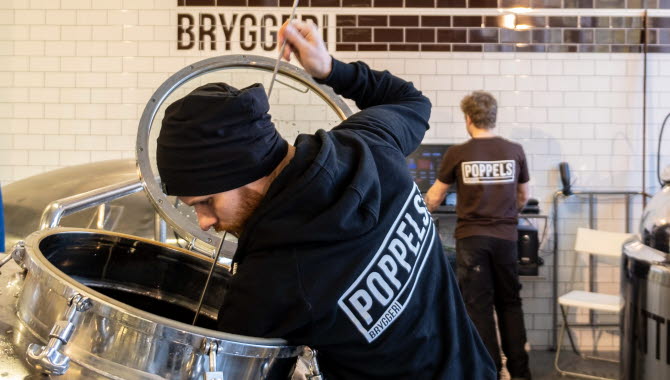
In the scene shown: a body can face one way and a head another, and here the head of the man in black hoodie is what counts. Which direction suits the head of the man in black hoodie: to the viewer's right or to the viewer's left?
to the viewer's left

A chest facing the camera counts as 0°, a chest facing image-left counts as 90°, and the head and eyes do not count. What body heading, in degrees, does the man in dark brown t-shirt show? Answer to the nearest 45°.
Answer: approximately 180°

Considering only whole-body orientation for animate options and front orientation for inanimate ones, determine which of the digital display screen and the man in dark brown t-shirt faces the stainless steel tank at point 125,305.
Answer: the digital display screen

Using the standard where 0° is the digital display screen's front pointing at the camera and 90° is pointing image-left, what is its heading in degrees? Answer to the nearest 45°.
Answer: approximately 0°

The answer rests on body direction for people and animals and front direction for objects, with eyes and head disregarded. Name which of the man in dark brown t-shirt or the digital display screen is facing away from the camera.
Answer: the man in dark brown t-shirt

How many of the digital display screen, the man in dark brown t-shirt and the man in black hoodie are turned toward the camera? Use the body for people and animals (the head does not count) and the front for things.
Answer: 1

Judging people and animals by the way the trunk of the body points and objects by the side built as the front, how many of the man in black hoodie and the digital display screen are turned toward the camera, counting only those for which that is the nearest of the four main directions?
1

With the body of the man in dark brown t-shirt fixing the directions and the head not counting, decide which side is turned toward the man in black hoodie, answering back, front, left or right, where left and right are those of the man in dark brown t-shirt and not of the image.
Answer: back

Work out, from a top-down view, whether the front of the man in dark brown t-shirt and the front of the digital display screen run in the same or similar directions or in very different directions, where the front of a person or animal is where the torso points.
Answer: very different directions

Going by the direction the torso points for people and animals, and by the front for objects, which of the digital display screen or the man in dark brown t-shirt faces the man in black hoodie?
the digital display screen

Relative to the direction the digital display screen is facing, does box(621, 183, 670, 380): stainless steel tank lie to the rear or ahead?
ahead

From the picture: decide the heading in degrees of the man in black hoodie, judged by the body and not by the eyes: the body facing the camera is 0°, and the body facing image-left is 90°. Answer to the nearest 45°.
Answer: approximately 135°
